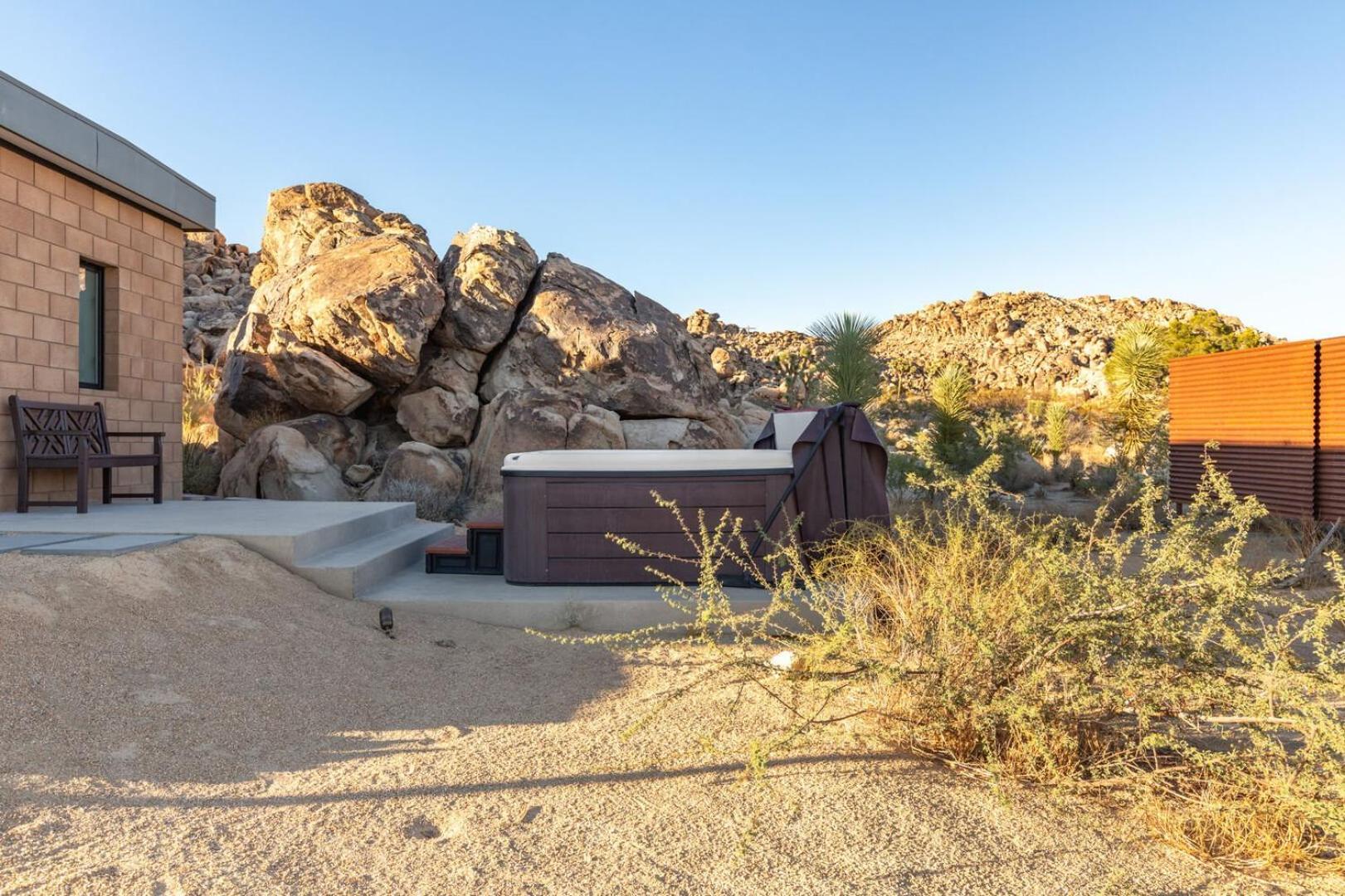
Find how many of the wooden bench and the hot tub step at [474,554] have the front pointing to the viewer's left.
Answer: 1

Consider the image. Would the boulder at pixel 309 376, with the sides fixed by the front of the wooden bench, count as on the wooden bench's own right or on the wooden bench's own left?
on the wooden bench's own left

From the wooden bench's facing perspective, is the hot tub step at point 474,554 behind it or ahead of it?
ahead

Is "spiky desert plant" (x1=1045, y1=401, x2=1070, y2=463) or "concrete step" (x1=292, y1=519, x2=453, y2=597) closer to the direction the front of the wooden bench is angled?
the concrete step

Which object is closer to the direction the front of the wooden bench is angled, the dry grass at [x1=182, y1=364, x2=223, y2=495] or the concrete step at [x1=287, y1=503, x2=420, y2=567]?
the concrete step

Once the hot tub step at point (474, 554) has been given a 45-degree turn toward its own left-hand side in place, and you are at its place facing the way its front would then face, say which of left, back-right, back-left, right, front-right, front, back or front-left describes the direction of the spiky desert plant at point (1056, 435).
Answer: back

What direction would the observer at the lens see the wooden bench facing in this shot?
facing the viewer and to the right of the viewer

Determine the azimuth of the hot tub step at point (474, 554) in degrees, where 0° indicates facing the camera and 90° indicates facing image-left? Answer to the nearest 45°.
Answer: approximately 90°

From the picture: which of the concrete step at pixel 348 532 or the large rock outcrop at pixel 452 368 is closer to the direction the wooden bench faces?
the concrete step

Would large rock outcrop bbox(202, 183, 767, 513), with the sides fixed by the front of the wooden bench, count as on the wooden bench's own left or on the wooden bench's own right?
on the wooden bench's own left

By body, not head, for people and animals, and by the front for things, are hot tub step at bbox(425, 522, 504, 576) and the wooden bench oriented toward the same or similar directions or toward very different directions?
very different directions
